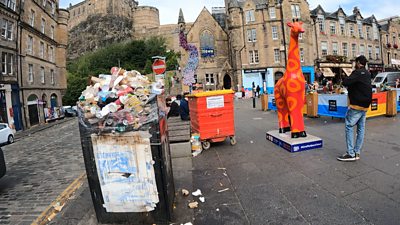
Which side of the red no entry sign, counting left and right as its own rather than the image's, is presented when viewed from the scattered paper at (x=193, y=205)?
front

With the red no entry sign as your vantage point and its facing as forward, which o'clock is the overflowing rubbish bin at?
The overflowing rubbish bin is roughly at 12 o'clock from the red no entry sign.

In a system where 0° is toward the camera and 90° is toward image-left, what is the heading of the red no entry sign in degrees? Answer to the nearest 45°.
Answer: approximately 0°

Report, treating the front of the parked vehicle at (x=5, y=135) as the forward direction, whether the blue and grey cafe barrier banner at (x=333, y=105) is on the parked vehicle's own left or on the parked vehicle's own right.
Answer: on the parked vehicle's own right

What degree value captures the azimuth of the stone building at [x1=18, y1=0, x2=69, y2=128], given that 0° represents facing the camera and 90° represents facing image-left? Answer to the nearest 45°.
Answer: approximately 315°

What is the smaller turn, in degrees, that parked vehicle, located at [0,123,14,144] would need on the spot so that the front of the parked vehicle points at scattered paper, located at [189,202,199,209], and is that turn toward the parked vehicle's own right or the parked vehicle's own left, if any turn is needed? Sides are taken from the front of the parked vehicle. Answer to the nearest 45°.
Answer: approximately 135° to the parked vehicle's own right

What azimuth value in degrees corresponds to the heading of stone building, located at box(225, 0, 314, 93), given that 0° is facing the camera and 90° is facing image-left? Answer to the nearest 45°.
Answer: approximately 0°

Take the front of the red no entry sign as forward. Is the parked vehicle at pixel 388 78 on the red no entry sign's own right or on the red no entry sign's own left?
on the red no entry sign's own left

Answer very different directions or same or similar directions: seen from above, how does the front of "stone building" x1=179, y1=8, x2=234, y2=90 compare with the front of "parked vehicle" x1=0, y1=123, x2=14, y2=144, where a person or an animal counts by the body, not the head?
very different directions

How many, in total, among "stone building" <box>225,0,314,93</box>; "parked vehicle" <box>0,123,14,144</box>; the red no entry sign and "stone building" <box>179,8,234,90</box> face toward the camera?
3
